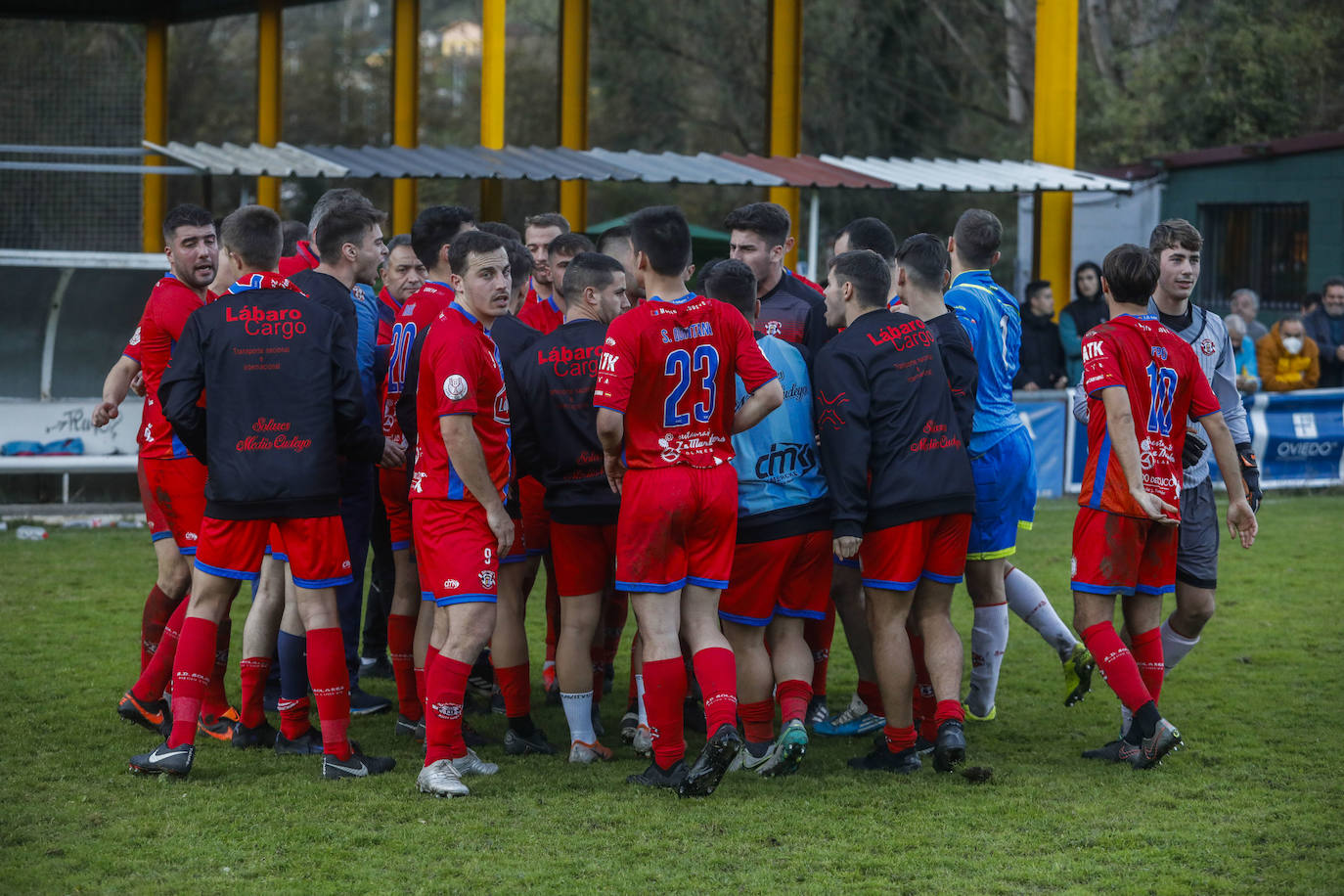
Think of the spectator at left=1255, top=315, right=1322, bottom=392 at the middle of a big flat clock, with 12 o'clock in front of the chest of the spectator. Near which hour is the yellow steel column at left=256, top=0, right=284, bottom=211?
The yellow steel column is roughly at 3 o'clock from the spectator.

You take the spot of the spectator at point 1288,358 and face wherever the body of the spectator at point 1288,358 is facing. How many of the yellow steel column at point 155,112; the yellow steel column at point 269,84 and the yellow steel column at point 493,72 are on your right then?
3

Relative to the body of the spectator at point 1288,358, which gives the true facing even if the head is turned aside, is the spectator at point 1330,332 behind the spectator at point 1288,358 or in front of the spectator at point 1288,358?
behind

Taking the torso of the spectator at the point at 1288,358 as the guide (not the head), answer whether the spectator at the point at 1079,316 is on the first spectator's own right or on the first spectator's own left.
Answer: on the first spectator's own right

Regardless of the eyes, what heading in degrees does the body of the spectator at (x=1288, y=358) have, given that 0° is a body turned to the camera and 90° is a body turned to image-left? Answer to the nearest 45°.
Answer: approximately 0°

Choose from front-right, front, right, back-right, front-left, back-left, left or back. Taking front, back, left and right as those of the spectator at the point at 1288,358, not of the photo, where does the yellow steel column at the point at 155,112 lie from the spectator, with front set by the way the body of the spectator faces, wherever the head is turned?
right

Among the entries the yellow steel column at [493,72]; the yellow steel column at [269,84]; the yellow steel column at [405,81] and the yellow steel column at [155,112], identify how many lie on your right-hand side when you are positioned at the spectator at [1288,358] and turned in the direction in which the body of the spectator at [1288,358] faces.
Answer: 4

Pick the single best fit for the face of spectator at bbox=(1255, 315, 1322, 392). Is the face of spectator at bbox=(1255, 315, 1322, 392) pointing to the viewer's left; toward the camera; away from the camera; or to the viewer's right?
toward the camera

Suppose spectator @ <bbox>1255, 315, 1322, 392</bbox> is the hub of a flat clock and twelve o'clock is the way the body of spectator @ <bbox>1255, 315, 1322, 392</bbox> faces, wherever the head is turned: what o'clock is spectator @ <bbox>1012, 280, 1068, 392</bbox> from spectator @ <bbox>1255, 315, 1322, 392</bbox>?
spectator @ <bbox>1012, 280, 1068, 392</bbox> is roughly at 2 o'clock from spectator @ <bbox>1255, 315, 1322, 392</bbox>.

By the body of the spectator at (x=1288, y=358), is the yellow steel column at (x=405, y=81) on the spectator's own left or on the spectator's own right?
on the spectator's own right

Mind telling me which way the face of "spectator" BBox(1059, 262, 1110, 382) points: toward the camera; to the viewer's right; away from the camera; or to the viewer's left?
toward the camera
